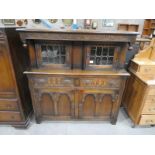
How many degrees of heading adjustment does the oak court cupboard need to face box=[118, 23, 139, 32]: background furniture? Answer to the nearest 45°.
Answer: approximately 135° to its left

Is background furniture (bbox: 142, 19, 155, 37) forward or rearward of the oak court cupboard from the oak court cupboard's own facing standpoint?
rearward

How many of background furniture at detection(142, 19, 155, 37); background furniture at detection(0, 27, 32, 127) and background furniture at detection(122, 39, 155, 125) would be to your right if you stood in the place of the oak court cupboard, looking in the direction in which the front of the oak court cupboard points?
1

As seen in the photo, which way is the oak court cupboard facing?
toward the camera

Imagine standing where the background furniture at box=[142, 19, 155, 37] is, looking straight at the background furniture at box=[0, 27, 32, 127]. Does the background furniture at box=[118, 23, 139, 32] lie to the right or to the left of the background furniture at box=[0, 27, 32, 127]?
right

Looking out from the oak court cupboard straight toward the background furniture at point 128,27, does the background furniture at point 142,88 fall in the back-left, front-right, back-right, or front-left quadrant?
front-right

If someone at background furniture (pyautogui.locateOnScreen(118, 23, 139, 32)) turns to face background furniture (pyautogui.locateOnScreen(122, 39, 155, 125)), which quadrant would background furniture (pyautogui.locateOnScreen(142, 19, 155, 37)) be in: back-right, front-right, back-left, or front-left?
back-left

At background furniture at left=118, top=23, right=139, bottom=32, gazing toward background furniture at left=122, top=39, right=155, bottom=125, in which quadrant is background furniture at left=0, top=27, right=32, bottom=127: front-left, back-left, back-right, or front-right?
front-right

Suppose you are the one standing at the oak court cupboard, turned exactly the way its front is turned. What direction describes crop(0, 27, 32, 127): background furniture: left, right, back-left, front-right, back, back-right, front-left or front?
right

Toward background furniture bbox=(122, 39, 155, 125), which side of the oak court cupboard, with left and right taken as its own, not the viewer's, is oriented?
left
